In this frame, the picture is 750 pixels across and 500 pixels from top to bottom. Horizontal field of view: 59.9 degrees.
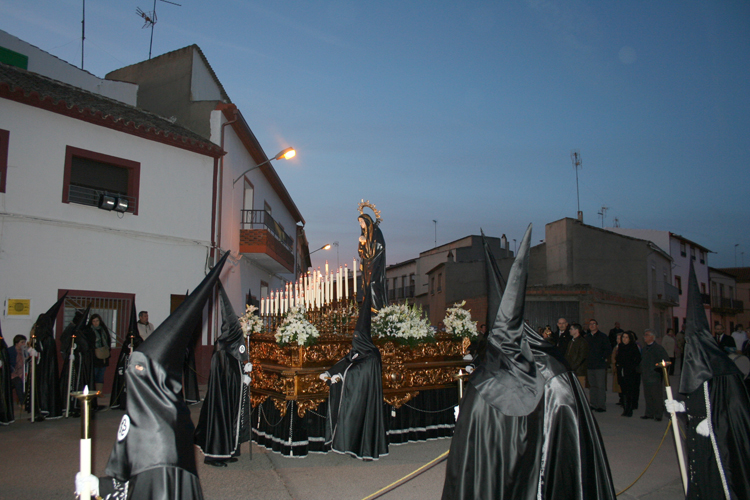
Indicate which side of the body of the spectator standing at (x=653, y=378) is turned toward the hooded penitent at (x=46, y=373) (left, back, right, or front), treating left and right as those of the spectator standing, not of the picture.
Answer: front

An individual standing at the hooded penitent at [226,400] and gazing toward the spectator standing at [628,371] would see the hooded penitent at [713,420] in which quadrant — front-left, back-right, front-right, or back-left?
front-right

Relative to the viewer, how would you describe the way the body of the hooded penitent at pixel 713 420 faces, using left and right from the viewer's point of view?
facing to the left of the viewer

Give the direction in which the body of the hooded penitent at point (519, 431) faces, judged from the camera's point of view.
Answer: away from the camera

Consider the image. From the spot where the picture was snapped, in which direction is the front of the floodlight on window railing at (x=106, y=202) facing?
facing the viewer and to the right of the viewer

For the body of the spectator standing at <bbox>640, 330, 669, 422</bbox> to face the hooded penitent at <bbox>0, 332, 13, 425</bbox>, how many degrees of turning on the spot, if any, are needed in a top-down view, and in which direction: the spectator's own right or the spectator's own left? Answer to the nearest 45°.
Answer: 0° — they already face them
